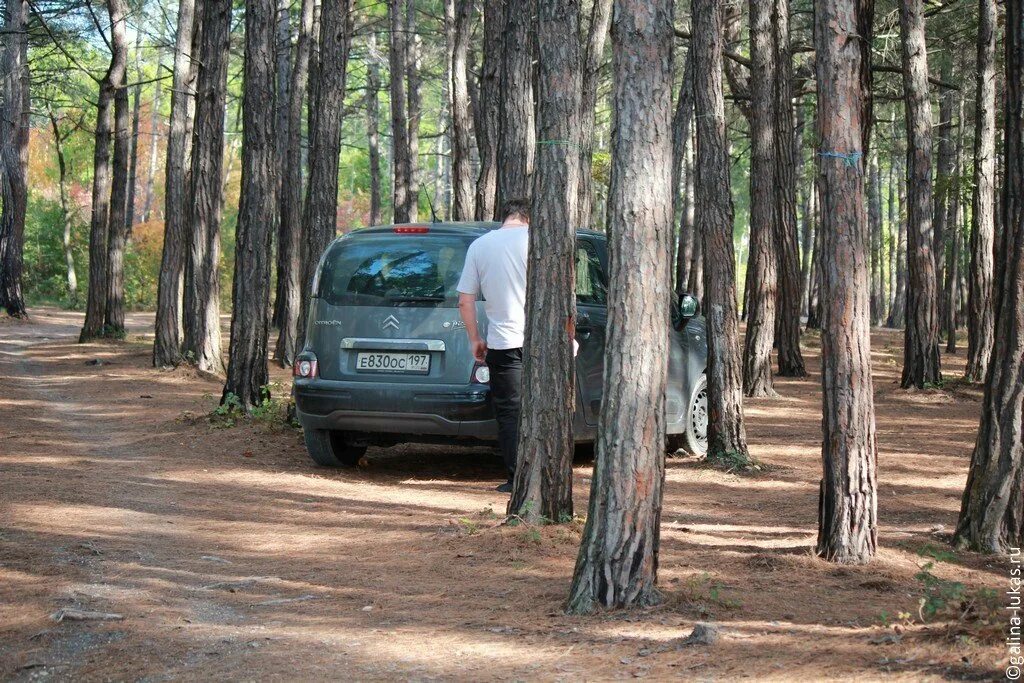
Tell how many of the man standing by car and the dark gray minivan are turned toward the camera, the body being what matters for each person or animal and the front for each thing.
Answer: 0

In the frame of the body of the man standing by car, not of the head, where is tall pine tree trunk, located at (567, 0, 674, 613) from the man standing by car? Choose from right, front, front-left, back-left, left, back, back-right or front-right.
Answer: back

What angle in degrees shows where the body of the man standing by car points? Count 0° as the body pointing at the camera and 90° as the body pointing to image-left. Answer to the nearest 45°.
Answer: approximately 180°

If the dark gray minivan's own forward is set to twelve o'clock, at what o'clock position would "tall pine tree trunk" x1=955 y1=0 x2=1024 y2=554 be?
The tall pine tree trunk is roughly at 3 o'clock from the dark gray minivan.

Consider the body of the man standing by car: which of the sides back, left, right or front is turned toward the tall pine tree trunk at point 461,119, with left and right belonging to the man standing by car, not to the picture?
front

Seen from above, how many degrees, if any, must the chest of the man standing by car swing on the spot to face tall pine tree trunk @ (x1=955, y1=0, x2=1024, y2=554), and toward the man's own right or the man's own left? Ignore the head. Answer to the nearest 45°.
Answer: approximately 135° to the man's own right

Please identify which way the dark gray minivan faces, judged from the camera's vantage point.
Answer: facing away from the viewer and to the right of the viewer

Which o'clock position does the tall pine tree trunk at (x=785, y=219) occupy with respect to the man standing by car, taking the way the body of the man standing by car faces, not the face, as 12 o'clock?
The tall pine tree trunk is roughly at 1 o'clock from the man standing by car.

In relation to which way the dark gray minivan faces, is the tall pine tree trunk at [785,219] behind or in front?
in front

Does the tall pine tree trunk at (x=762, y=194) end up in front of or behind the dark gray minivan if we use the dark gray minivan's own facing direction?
in front

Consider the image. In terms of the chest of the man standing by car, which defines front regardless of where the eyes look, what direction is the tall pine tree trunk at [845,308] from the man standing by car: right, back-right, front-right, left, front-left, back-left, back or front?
back-right

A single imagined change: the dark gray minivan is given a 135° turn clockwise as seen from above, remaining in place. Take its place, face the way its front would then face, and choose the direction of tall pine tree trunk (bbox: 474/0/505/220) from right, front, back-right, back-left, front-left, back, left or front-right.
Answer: back

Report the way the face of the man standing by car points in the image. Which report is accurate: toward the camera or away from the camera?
away from the camera

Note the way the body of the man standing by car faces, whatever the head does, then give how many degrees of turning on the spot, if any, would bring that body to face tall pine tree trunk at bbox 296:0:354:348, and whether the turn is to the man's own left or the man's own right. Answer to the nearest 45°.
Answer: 0° — they already face it
